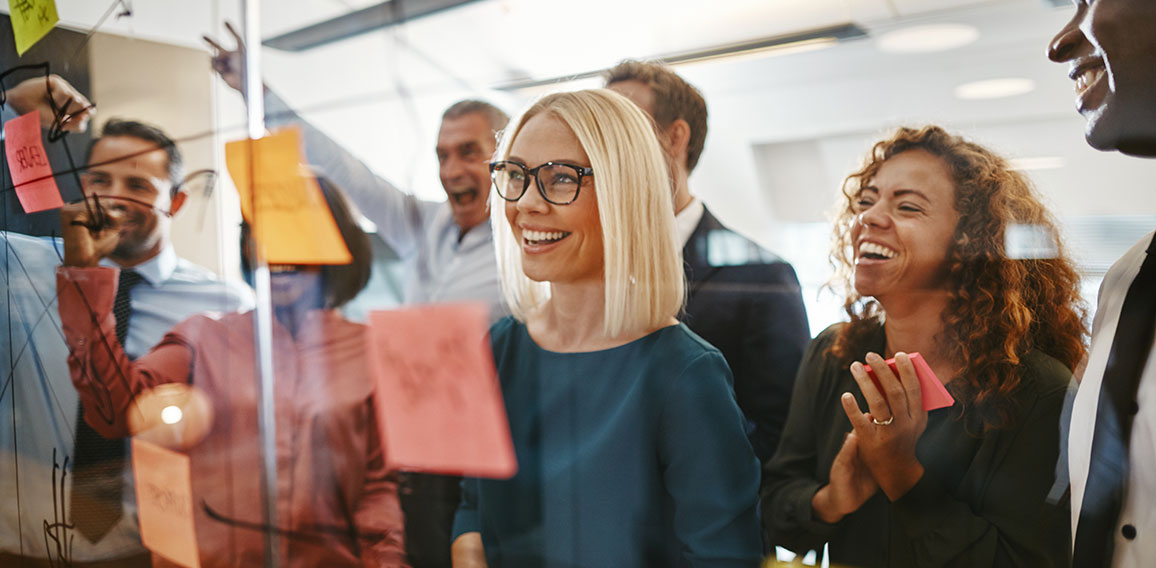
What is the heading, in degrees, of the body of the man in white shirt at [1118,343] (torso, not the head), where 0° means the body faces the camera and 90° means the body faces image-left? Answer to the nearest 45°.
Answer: approximately 45°

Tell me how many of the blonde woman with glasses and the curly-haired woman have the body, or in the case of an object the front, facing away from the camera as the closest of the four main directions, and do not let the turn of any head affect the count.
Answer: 0

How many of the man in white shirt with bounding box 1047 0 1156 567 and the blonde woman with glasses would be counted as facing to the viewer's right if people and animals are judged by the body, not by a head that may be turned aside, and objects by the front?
0

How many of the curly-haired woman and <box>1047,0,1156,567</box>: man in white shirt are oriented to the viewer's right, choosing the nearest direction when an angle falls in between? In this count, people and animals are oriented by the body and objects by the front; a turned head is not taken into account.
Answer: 0

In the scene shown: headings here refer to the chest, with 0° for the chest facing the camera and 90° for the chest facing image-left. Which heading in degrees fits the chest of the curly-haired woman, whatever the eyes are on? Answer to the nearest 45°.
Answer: approximately 45°
